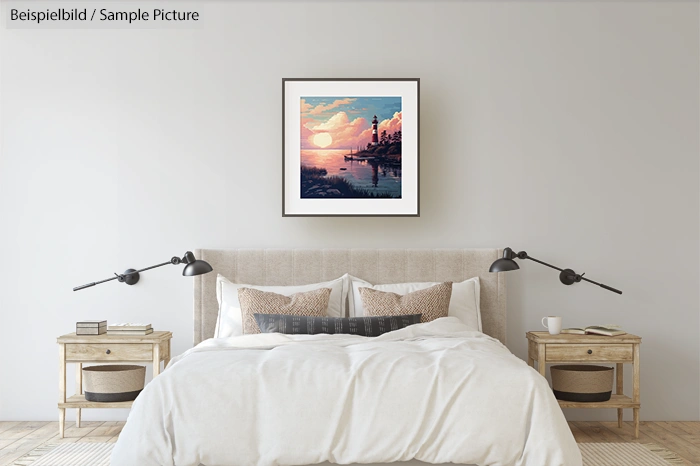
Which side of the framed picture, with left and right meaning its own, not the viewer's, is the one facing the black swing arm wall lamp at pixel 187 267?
right

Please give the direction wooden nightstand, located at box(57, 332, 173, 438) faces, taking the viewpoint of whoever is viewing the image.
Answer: facing the viewer

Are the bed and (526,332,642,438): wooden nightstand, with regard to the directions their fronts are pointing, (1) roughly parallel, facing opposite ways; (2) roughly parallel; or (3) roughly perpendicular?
roughly parallel

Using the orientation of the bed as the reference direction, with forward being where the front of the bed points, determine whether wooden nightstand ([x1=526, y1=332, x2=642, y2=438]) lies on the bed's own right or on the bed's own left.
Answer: on the bed's own left

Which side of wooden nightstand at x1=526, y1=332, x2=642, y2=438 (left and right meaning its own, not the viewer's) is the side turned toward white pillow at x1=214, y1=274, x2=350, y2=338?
right

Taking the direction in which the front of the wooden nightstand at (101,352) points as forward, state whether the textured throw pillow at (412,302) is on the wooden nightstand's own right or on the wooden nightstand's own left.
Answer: on the wooden nightstand's own left

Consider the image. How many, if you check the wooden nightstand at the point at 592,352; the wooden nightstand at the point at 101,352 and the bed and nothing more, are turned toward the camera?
3

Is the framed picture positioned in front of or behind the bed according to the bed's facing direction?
behind

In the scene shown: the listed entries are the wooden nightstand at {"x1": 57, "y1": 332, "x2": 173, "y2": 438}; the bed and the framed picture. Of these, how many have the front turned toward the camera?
3

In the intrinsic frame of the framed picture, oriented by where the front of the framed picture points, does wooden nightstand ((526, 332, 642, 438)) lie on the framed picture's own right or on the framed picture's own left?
on the framed picture's own left

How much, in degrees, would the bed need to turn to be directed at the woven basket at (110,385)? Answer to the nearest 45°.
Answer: approximately 135° to its right

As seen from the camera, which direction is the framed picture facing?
toward the camera

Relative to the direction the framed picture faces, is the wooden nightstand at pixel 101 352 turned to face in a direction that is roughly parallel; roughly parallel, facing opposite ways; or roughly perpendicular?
roughly parallel

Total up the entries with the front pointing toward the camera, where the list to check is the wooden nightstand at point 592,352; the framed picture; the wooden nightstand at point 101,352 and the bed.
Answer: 4

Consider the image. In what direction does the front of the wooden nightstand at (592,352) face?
toward the camera

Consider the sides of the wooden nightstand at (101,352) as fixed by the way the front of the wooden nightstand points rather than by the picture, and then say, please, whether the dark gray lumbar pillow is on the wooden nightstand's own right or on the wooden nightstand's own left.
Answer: on the wooden nightstand's own left
